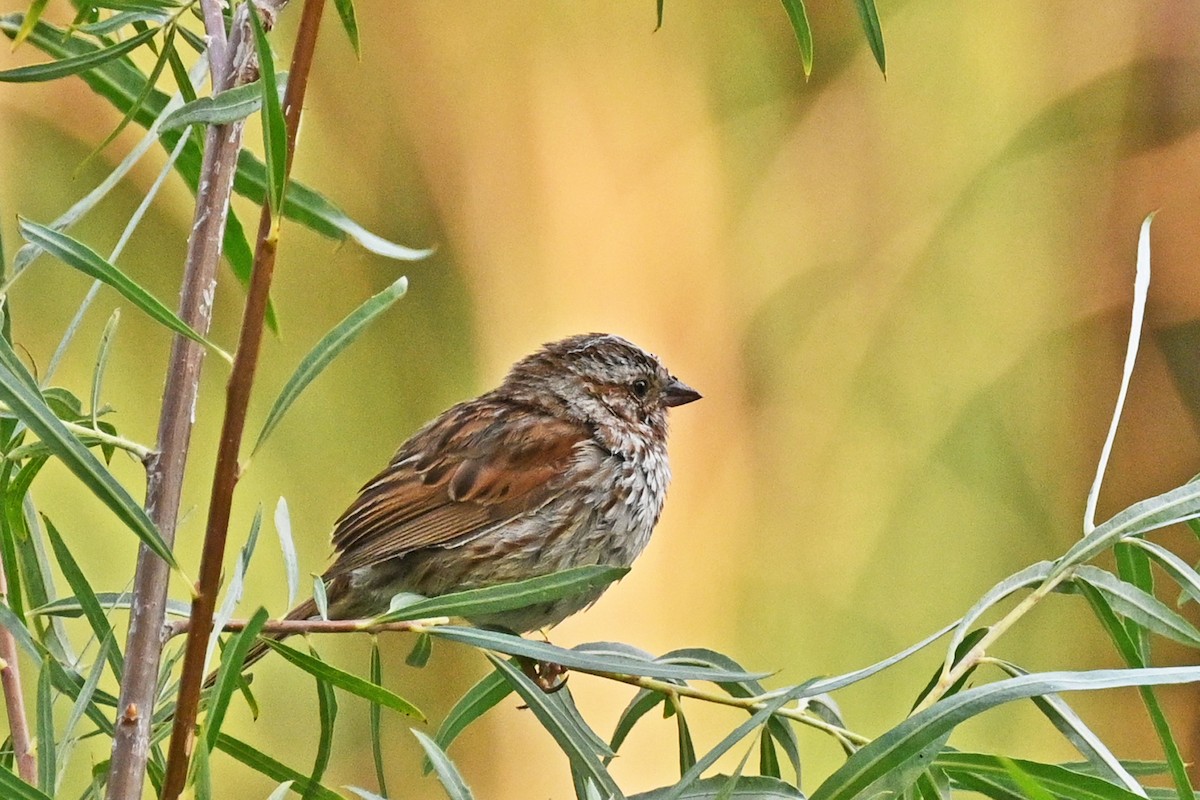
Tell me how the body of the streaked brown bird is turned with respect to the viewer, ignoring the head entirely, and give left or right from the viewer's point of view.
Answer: facing to the right of the viewer

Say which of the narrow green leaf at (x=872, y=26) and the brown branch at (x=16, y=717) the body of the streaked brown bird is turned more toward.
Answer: the narrow green leaf

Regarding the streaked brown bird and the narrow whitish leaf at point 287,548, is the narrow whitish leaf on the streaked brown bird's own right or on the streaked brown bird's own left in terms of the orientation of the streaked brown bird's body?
on the streaked brown bird's own right

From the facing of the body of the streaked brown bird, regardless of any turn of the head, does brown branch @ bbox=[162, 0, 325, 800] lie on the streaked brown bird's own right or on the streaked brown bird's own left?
on the streaked brown bird's own right

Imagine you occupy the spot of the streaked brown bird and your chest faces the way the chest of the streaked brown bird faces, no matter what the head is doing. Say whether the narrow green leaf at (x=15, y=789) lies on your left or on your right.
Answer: on your right

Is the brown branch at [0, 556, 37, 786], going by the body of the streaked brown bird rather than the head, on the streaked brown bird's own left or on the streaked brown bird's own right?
on the streaked brown bird's own right

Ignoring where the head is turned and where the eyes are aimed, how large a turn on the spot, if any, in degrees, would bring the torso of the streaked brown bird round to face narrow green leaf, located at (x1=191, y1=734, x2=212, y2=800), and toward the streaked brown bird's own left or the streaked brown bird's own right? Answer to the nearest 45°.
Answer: approximately 180°

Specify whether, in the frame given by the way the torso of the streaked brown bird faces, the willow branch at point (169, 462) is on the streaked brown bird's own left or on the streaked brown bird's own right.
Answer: on the streaked brown bird's own right
